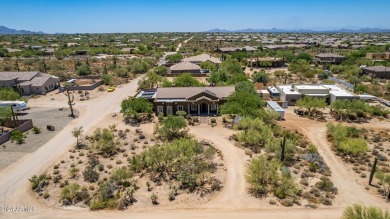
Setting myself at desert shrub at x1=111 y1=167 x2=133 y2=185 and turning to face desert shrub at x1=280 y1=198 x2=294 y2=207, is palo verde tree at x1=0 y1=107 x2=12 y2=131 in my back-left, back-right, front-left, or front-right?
back-left

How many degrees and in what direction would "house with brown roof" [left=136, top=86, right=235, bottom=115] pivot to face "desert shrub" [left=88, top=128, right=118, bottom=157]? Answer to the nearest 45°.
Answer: approximately 45° to its right

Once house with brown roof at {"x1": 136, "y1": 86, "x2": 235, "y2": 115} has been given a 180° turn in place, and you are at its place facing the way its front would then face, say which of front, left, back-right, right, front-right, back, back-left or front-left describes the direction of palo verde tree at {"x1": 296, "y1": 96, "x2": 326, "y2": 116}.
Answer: right

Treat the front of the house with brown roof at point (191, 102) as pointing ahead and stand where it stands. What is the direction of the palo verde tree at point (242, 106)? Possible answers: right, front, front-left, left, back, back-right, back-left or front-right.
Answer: front-left

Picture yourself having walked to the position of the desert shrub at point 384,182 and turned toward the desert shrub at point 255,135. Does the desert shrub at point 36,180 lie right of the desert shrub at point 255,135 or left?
left

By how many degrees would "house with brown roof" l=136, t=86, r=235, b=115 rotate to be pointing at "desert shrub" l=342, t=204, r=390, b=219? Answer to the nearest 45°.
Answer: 0° — it already faces it

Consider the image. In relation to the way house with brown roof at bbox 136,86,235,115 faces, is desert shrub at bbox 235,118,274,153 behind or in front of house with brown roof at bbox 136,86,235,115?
in front

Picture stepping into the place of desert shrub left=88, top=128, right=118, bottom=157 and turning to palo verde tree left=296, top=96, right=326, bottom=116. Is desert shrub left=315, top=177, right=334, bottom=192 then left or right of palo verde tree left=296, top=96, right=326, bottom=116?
right

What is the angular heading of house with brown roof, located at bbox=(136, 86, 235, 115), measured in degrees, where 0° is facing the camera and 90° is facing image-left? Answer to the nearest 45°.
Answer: approximately 0°

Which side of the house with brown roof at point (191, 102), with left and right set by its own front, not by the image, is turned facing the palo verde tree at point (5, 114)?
right

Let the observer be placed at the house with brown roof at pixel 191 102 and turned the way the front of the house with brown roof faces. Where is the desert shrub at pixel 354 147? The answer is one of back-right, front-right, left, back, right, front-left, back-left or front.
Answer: front-left

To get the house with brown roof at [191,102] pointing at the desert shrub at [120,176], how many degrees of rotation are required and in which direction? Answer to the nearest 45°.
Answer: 0° — it already faces it

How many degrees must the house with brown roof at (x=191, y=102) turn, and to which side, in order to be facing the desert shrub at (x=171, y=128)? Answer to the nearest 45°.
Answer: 0° — it already faces it

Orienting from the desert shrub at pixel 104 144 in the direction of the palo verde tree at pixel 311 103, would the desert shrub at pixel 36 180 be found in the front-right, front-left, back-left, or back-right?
back-right
